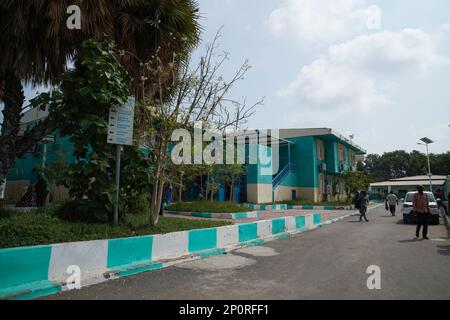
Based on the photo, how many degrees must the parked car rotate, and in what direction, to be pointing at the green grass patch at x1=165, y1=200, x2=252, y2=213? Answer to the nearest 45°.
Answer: approximately 45° to its right

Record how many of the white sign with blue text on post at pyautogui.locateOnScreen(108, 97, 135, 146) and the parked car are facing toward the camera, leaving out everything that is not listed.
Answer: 2

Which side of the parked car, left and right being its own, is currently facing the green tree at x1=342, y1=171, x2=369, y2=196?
back

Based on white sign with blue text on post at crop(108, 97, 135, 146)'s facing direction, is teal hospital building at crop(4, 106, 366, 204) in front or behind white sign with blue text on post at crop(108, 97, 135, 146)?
behind

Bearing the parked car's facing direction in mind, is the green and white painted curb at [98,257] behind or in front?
in front

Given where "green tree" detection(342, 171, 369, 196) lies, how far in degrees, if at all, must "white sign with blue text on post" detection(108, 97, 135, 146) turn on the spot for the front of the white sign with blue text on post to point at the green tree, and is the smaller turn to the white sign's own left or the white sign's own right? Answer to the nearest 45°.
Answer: approximately 135° to the white sign's own left

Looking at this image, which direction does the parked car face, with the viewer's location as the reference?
facing the viewer

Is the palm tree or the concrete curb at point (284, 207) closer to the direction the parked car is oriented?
the palm tree

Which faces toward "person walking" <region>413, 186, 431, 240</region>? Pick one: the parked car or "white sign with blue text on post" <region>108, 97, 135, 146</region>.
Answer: the parked car

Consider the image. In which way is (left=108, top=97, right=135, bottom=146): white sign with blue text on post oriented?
toward the camera
